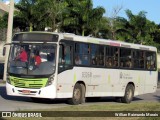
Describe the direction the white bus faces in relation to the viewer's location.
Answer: facing the viewer and to the left of the viewer

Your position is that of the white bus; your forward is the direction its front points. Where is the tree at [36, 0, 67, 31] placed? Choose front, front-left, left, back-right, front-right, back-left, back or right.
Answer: back-right
